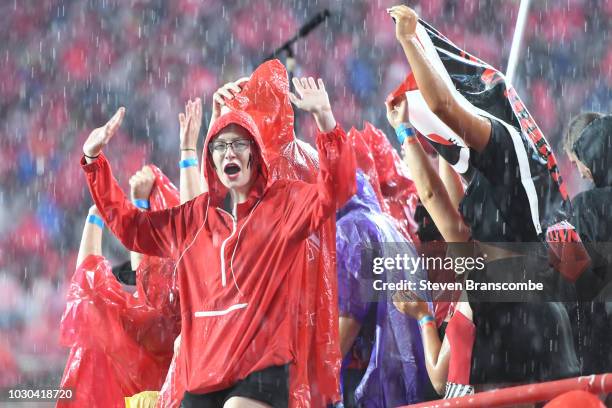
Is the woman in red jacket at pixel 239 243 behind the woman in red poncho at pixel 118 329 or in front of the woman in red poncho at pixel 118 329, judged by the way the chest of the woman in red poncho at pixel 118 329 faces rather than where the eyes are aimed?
in front

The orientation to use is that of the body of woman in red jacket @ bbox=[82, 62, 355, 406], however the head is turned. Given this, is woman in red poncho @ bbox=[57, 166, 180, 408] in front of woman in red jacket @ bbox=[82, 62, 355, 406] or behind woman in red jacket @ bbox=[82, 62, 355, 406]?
behind

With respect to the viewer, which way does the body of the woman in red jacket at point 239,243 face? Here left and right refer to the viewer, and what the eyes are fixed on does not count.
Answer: facing the viewer

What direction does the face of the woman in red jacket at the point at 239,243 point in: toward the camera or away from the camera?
toward the camera
